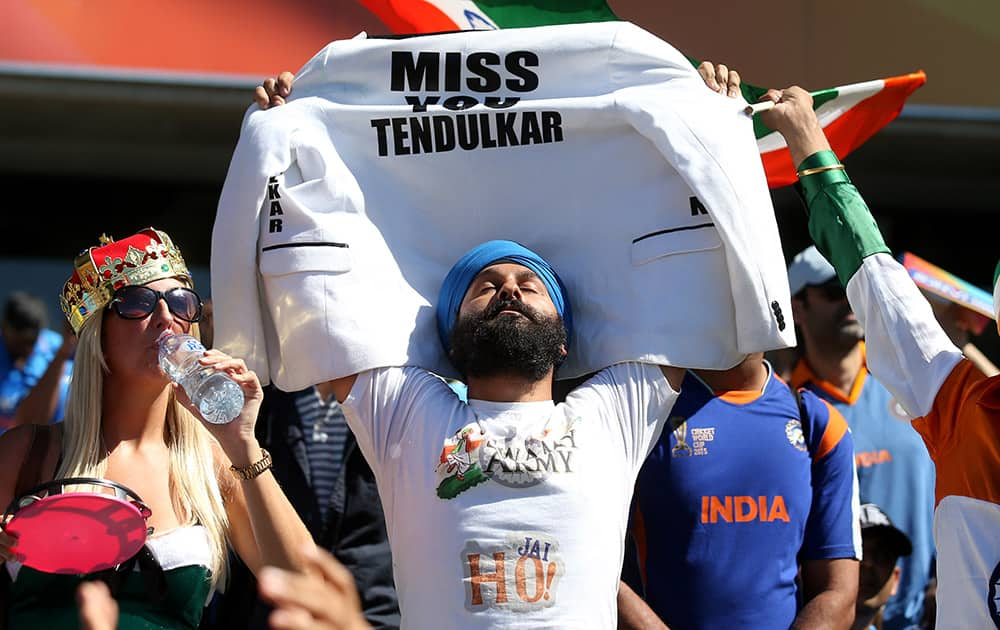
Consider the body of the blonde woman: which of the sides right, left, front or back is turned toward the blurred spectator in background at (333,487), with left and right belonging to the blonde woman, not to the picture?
left

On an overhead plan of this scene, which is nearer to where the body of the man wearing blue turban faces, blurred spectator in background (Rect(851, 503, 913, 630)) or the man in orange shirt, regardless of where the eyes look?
the man in orange shirt

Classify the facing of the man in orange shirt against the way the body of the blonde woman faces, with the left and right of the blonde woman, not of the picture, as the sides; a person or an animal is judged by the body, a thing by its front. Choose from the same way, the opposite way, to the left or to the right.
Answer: to the right

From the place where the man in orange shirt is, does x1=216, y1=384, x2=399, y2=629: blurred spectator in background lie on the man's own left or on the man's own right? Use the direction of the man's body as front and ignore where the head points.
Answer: on the man's own right

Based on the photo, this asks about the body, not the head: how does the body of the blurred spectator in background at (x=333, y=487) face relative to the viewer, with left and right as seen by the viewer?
facing the viewer

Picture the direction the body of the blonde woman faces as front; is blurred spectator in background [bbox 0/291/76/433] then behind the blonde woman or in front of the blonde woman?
behind

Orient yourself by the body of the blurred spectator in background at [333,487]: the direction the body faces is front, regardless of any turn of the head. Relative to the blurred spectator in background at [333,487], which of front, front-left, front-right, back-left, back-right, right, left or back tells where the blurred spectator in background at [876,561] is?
left

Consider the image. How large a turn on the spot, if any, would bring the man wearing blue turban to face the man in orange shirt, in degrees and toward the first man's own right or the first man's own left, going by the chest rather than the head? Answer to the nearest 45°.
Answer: approximately 90° to the first man's own left

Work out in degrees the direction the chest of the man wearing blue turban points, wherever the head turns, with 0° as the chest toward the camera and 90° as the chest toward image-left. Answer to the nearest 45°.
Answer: approximately 0°

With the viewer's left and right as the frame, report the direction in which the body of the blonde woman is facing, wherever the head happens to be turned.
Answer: facing the viewer and to the right of the viewer
